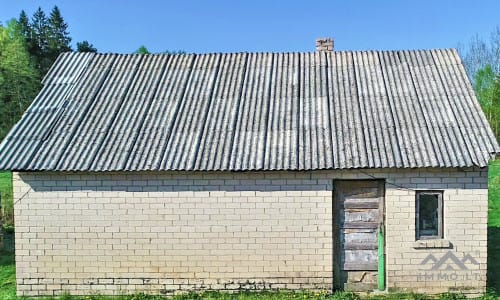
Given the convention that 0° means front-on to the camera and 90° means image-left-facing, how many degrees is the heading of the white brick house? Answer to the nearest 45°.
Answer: approximately 0°

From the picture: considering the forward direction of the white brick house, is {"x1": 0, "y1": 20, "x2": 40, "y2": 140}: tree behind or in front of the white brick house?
behind
